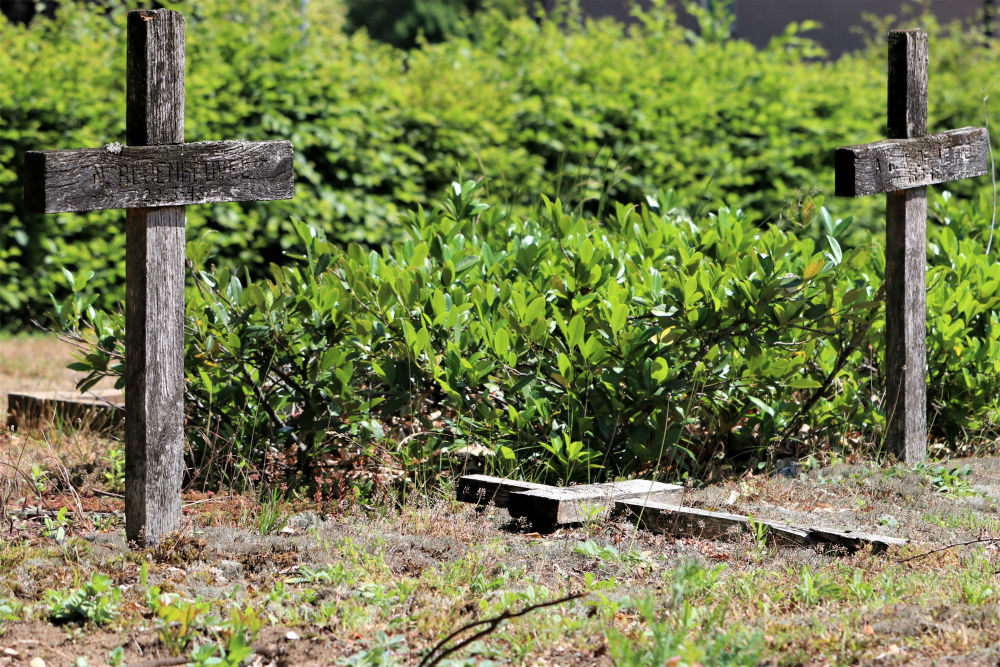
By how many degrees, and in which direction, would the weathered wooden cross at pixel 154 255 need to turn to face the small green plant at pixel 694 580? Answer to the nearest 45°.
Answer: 0° — it already faces it

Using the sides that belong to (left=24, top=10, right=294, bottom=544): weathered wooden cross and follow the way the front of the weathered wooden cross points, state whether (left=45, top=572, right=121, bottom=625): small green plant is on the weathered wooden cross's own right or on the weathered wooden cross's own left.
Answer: on the weathered wooden cross's own right

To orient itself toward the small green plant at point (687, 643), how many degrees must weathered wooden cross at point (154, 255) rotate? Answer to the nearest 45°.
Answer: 0° — it already faces it

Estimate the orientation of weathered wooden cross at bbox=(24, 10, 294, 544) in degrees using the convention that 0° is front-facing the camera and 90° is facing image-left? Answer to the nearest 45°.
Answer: approximately 315°
